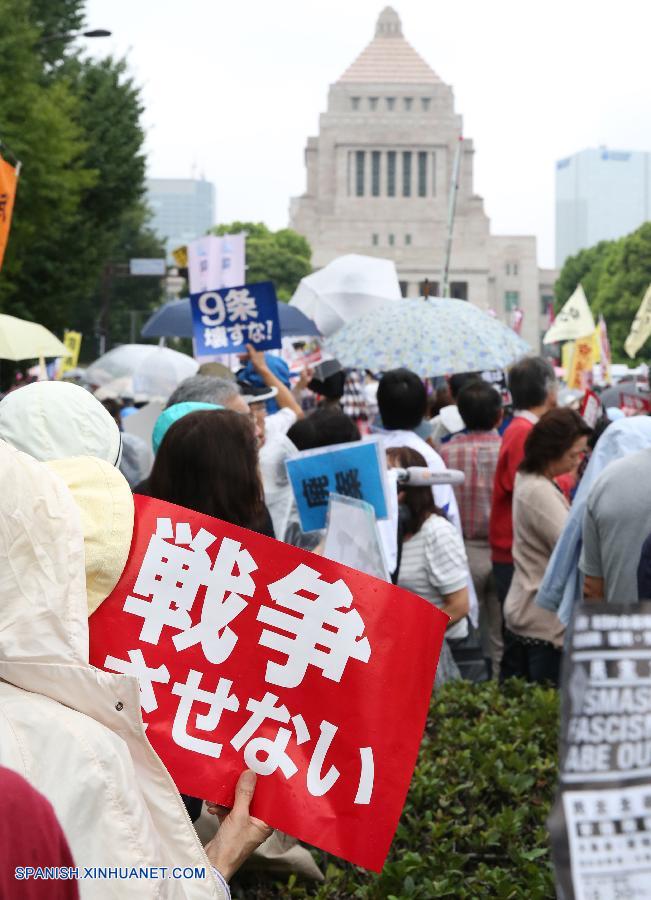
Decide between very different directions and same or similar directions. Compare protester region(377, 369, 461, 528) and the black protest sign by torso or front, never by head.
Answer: very different directions

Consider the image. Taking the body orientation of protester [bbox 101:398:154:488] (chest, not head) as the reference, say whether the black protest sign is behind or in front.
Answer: behind

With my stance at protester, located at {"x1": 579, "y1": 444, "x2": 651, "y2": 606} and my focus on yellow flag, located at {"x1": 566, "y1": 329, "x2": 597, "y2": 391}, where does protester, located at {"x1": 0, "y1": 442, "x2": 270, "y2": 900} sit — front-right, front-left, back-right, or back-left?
back-left

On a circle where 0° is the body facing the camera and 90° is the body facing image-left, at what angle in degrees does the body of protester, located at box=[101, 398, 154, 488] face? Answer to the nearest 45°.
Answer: approximately 180°

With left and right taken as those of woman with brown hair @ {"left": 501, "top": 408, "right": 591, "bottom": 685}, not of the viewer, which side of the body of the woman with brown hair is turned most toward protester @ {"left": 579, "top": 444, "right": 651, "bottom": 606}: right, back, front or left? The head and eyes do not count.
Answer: right

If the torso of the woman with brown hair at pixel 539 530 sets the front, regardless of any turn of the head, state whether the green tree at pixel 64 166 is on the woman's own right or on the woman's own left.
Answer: on the woman's own left

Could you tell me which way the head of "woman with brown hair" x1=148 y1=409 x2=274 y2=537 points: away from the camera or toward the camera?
away from the camera

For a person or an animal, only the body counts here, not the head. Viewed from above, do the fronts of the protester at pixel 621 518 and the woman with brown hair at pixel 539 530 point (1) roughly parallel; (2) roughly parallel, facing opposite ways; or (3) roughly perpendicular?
roughly perpendicular

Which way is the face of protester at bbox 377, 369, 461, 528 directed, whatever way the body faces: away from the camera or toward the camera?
away from the camera

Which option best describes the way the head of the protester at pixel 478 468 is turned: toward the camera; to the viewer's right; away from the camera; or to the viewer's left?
away from the camera

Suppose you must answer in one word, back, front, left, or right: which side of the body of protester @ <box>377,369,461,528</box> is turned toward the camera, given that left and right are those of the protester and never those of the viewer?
back

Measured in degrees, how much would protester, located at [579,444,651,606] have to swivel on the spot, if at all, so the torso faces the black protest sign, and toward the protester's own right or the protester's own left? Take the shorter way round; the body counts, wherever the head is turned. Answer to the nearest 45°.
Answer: approximately 180°

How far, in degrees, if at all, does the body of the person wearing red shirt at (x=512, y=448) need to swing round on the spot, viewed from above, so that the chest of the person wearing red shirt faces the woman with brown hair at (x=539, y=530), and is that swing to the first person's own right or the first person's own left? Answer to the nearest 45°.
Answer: approximately 135° to the first person's own right

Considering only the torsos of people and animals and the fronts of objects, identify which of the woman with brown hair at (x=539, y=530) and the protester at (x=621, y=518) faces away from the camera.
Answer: the protester
